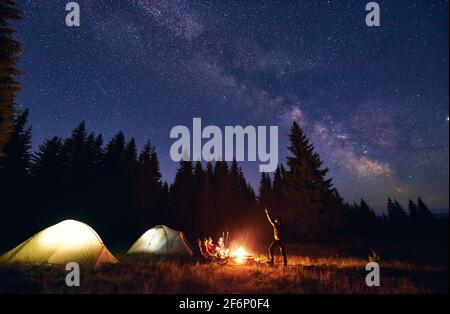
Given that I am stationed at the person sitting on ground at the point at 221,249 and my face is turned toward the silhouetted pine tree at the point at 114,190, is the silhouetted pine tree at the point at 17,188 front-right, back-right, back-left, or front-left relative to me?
front-left

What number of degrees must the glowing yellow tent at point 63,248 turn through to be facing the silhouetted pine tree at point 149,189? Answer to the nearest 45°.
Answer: approximately 90° to its left

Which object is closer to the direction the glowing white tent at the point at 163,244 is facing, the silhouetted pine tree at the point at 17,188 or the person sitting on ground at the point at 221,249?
the person sitting on ground

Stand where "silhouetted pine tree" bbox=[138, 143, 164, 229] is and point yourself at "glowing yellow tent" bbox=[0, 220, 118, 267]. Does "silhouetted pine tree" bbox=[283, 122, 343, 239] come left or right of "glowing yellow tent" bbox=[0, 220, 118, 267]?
left
